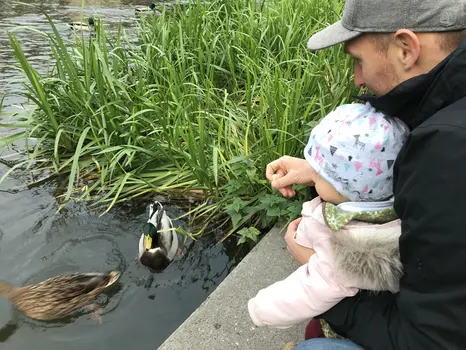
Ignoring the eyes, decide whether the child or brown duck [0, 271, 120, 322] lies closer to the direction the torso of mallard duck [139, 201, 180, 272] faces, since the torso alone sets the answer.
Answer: the child

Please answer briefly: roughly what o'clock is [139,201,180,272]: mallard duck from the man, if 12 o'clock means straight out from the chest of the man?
The mallard duck is roughly at 1 o'clock from the man.

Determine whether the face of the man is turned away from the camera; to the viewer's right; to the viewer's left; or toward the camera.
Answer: to the viewer's left

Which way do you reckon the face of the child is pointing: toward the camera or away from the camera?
away from the camera

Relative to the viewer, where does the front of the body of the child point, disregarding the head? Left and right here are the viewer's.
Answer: facing away from the viewer and to the left of the viewer

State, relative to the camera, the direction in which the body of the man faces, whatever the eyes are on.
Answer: to the viewer's left

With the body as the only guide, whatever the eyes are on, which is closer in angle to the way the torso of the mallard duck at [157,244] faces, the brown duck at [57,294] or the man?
the man
